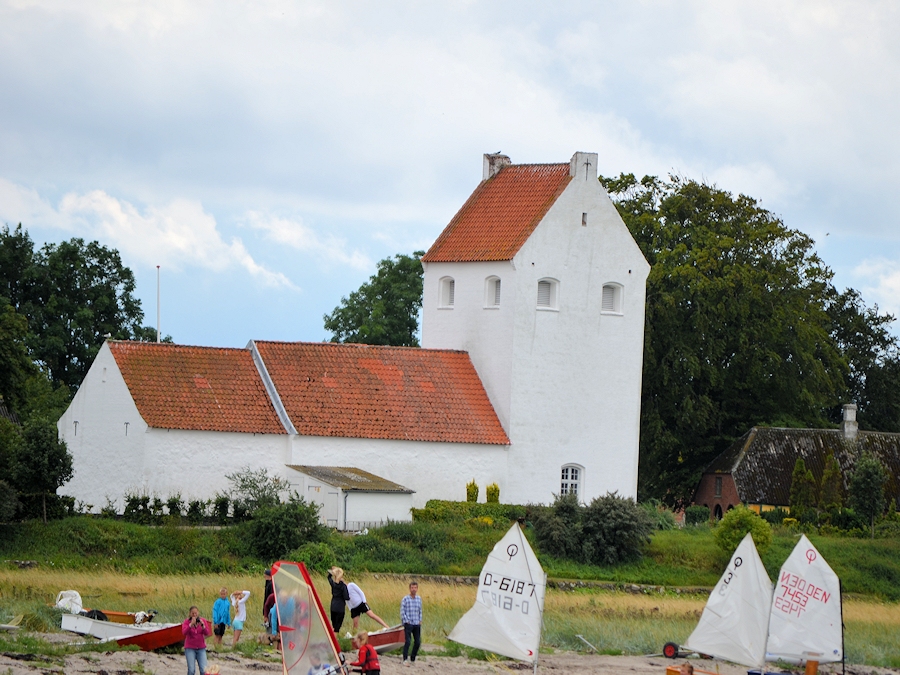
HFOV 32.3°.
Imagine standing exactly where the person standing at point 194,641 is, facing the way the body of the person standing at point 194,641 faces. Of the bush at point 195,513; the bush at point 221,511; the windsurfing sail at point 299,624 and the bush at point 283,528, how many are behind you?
3

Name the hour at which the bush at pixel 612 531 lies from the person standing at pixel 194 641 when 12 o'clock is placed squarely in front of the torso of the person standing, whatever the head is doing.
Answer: The bush is roughly at 7 o'clock from the person standing.

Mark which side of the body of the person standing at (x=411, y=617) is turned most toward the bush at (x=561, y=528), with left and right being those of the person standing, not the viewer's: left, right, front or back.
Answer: back

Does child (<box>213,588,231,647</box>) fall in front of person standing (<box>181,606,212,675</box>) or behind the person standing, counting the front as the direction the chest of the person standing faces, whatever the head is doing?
behind

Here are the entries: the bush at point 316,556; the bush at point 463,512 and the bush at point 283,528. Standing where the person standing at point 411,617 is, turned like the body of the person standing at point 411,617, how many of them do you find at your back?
3

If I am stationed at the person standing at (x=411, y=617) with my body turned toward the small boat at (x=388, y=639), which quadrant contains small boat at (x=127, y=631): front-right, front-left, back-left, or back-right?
front-left

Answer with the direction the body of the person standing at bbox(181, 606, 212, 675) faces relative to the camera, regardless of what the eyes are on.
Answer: toward the camera

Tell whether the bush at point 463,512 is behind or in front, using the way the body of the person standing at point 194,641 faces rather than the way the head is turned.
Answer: behind

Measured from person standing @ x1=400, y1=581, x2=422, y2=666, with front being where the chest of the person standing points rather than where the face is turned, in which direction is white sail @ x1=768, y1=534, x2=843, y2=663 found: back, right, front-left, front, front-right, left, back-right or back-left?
left

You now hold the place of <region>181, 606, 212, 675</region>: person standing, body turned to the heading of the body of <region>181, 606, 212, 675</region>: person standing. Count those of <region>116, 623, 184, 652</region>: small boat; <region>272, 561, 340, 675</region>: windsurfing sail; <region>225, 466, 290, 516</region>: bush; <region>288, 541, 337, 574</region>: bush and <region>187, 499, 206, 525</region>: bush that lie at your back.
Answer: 4

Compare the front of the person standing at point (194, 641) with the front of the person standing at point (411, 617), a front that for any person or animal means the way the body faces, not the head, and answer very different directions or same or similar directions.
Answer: same or similar directions

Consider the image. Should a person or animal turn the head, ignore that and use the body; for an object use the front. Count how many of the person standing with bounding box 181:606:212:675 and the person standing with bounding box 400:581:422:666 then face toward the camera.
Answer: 2

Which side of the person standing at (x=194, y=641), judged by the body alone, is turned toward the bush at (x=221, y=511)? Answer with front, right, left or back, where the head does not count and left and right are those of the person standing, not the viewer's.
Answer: back
